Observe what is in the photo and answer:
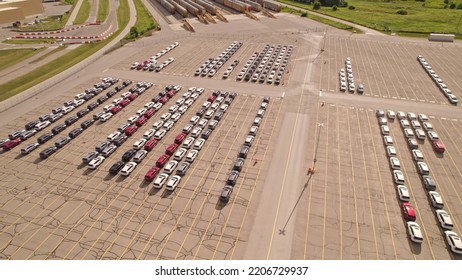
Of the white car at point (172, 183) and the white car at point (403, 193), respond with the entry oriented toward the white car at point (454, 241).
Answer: the white car at point (403, 193)

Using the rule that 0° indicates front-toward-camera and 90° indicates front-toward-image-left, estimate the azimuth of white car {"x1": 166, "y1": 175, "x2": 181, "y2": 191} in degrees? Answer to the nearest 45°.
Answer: approximately 45°

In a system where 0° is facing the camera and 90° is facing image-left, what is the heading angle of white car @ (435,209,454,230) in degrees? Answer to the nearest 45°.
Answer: approximately 315°

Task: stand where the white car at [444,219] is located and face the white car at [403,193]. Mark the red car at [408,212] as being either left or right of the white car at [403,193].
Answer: left
